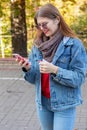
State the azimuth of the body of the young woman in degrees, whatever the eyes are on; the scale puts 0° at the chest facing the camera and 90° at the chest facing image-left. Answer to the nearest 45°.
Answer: approximately 45°

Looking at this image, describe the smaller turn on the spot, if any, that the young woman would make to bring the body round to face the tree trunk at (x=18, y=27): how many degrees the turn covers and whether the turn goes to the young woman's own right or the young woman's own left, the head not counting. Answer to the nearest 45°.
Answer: approximately 135° to the young woman's own right
